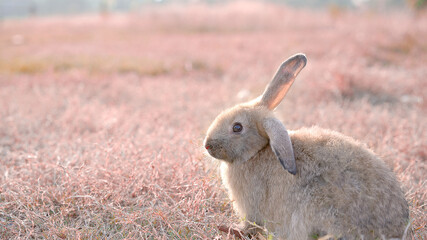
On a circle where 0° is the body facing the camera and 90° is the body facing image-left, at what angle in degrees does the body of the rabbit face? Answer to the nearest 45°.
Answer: approximately 90°
